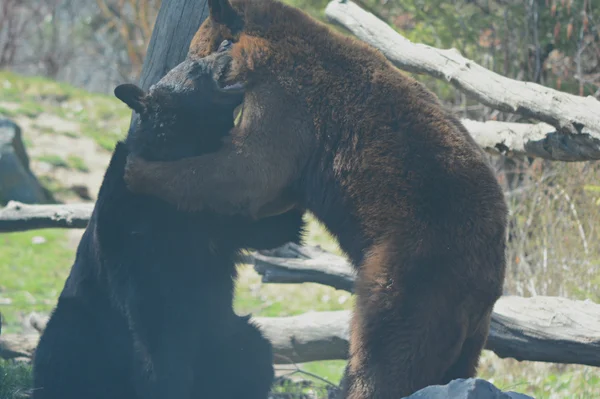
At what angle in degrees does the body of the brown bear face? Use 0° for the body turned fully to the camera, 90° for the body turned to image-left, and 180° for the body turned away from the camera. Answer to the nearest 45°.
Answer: approximately 90°

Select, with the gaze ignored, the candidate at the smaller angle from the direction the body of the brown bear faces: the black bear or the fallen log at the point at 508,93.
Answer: the black bear

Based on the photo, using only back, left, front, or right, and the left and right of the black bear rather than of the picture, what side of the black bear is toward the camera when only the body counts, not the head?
right

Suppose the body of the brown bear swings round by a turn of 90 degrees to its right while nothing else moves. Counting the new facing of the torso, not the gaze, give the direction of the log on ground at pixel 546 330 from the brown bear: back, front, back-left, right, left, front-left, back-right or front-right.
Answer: front-right

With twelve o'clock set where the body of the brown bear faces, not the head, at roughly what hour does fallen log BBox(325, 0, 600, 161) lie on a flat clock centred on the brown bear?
The fallen log is roughly at 4 o'clock from the brown bear.

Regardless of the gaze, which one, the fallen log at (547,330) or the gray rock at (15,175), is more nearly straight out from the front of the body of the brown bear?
the gray rock

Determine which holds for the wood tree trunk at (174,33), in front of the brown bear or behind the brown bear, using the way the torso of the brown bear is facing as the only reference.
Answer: in front

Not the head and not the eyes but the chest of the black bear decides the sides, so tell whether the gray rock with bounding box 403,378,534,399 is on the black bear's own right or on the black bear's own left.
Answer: on the black bear's own right

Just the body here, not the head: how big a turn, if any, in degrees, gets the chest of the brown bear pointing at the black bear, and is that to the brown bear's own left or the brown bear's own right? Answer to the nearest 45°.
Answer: approximately 45° to the brown bear's own right

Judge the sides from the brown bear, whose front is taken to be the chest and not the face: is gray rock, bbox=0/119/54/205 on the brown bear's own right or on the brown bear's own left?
on the brown bear's own right

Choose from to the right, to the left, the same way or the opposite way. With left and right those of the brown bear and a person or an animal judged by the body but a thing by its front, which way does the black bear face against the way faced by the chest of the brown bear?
the opposite way
